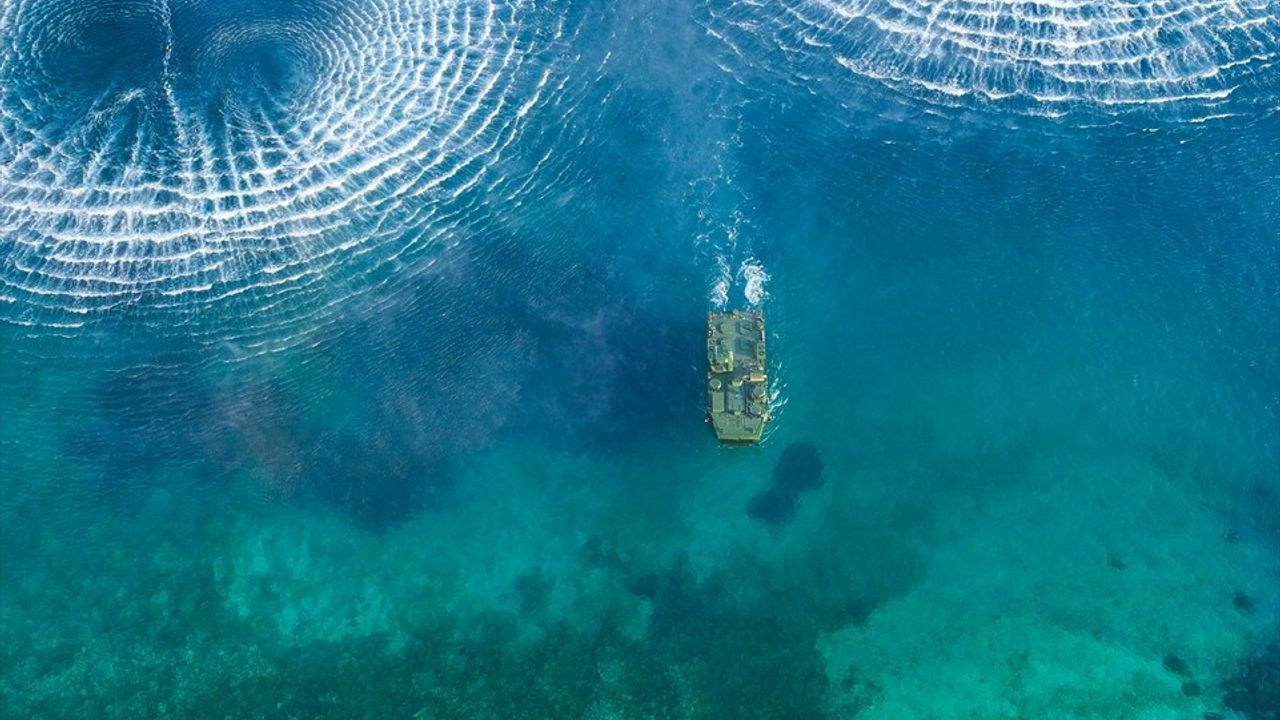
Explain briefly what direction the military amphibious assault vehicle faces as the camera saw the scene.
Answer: facing the viewer
